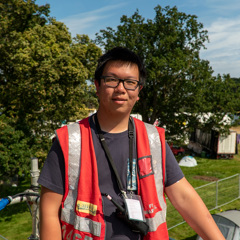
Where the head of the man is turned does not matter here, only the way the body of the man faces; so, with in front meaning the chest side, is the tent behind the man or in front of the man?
behind

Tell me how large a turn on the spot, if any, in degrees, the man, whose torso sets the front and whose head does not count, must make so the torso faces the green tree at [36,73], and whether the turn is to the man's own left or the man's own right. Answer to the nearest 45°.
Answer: approximately 180°

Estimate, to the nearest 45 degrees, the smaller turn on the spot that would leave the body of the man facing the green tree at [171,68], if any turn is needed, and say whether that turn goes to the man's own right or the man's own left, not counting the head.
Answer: approximately 180°

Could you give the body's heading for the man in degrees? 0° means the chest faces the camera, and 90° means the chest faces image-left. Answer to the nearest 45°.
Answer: approximately 0°

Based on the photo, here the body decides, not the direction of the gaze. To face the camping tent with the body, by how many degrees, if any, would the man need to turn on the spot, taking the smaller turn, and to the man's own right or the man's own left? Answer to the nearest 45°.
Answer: approximately 180°
